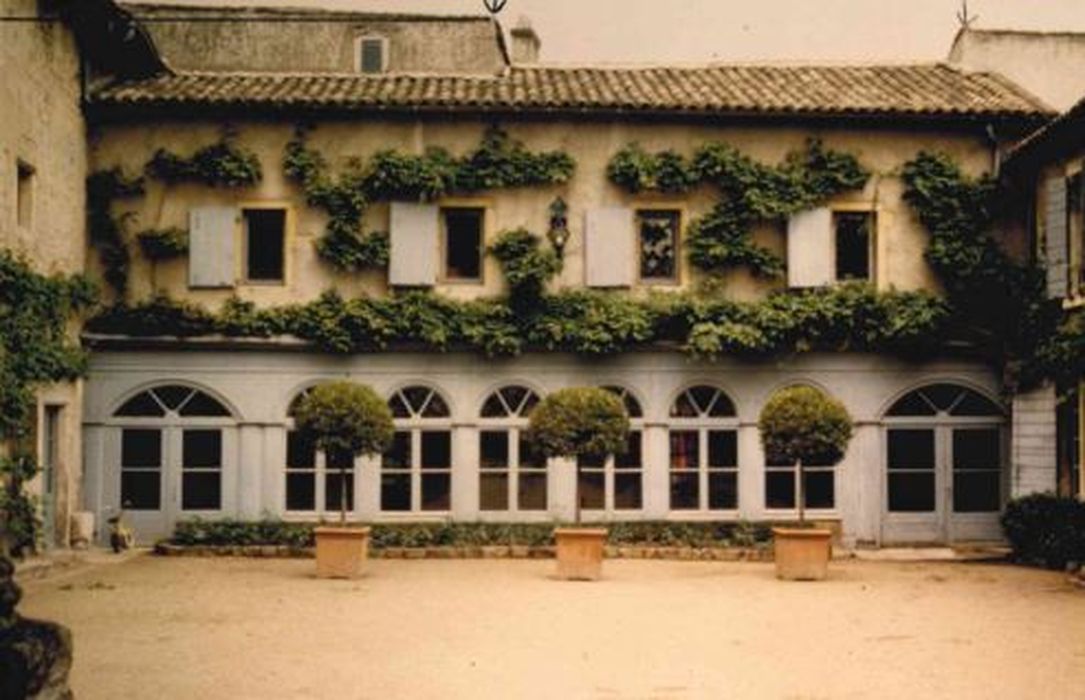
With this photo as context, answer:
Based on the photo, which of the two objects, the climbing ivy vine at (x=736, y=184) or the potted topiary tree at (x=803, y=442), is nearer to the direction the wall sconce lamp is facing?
the potted topiary tree

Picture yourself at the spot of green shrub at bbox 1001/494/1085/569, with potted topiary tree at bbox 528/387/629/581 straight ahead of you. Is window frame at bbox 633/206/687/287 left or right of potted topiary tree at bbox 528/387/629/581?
right

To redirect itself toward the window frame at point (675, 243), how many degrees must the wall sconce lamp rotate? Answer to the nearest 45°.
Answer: approximately 90° to its left

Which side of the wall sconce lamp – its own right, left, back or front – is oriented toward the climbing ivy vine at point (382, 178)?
right

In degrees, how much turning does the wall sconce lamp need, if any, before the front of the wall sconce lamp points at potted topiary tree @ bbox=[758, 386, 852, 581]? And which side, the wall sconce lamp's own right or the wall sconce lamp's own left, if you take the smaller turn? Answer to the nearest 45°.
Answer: approximately 45° to the wall sconce lamp's own left

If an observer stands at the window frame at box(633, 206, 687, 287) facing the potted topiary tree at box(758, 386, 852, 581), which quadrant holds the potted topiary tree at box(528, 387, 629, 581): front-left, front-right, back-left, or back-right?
front-right

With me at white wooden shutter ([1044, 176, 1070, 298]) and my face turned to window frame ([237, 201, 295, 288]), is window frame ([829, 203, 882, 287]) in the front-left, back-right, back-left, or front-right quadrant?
front-right

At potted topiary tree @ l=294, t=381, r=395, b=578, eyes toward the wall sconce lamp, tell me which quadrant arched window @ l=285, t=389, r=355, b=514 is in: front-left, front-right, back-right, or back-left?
front-left

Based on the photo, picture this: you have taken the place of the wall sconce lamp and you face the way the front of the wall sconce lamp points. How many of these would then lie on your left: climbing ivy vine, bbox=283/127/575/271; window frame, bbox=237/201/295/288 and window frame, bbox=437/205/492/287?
0

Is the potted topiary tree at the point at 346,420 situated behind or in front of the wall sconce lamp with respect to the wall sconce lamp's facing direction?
in front

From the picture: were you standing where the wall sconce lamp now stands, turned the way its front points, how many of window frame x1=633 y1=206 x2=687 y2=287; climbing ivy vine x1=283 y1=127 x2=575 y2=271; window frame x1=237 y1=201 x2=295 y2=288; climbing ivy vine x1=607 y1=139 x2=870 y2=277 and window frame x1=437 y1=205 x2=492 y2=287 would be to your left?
2

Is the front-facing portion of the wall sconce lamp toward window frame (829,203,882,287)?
no

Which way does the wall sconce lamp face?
toward the camera

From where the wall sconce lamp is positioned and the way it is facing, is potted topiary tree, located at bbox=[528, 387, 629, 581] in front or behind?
in front

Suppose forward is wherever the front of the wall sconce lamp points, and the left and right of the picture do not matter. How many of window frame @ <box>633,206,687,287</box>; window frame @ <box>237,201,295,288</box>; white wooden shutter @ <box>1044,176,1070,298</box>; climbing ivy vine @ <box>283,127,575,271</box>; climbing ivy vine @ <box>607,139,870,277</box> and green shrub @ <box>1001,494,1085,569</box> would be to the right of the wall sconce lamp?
2

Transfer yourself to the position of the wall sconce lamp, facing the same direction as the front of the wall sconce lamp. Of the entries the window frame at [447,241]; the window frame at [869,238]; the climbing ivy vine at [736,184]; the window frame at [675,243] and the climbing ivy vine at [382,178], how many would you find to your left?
3

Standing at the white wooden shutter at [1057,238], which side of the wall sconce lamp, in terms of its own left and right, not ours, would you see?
left
